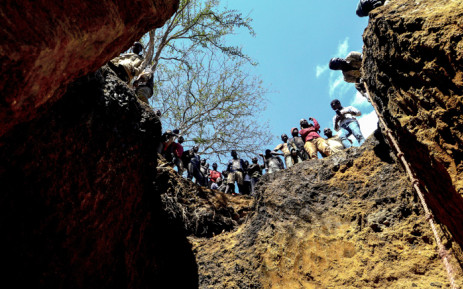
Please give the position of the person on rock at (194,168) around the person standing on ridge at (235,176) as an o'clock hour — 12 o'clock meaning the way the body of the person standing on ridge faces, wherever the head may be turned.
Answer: The person on rock is roughly at 2 o'clock from the person standing on ridge.

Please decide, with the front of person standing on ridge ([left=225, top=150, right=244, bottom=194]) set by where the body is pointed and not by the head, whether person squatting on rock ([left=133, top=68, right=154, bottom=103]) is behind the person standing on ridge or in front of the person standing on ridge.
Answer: in front

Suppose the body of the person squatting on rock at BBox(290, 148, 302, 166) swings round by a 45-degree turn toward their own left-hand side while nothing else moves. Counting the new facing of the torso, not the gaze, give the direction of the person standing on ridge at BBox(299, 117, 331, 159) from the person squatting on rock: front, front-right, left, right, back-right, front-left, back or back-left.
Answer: front

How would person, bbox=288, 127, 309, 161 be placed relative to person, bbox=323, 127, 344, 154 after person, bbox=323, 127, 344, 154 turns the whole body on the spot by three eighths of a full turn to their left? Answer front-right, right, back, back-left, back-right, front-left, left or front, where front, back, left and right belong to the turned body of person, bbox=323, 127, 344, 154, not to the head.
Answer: back-left

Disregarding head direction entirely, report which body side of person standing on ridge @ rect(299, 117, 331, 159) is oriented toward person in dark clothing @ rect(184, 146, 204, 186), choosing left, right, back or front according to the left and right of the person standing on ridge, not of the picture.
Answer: right

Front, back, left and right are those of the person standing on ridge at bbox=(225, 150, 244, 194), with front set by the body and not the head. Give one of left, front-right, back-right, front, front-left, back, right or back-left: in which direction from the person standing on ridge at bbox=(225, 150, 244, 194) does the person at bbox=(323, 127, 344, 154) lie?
front-left

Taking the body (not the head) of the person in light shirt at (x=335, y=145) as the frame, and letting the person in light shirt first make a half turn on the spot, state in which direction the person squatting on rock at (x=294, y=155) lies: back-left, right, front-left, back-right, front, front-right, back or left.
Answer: left

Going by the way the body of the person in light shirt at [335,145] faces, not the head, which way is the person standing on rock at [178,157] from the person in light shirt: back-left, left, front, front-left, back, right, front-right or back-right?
front-right

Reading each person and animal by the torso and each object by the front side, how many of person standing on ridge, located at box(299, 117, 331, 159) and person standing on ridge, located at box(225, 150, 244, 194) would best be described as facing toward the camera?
2

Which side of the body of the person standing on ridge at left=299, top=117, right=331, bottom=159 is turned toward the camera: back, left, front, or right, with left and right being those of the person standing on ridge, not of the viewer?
front

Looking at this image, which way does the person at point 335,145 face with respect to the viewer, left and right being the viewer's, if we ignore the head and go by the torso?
facing the viewer and to the left of the viewer
